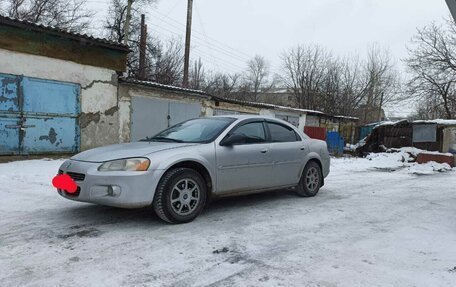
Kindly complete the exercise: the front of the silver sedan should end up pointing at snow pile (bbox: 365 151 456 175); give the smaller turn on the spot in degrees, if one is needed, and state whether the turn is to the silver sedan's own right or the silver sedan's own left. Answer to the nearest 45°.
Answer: approximately 180°

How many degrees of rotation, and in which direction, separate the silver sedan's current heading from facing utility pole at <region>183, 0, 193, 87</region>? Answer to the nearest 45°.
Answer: approximately 135° to its right

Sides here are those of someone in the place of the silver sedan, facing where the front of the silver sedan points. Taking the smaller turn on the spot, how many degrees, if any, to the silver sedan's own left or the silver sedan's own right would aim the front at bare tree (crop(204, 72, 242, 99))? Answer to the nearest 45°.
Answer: approximately 135° to the silver sedan's own right

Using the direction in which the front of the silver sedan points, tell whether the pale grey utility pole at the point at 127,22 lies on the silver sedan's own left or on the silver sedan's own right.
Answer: on the silver sedan's own right

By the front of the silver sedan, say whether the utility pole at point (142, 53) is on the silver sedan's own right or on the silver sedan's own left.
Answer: on the silver sedan's own right

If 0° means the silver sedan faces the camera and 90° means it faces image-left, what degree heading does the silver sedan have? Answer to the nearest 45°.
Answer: approximately 45°

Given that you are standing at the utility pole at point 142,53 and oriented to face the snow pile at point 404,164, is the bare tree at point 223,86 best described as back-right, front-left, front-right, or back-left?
back-left
